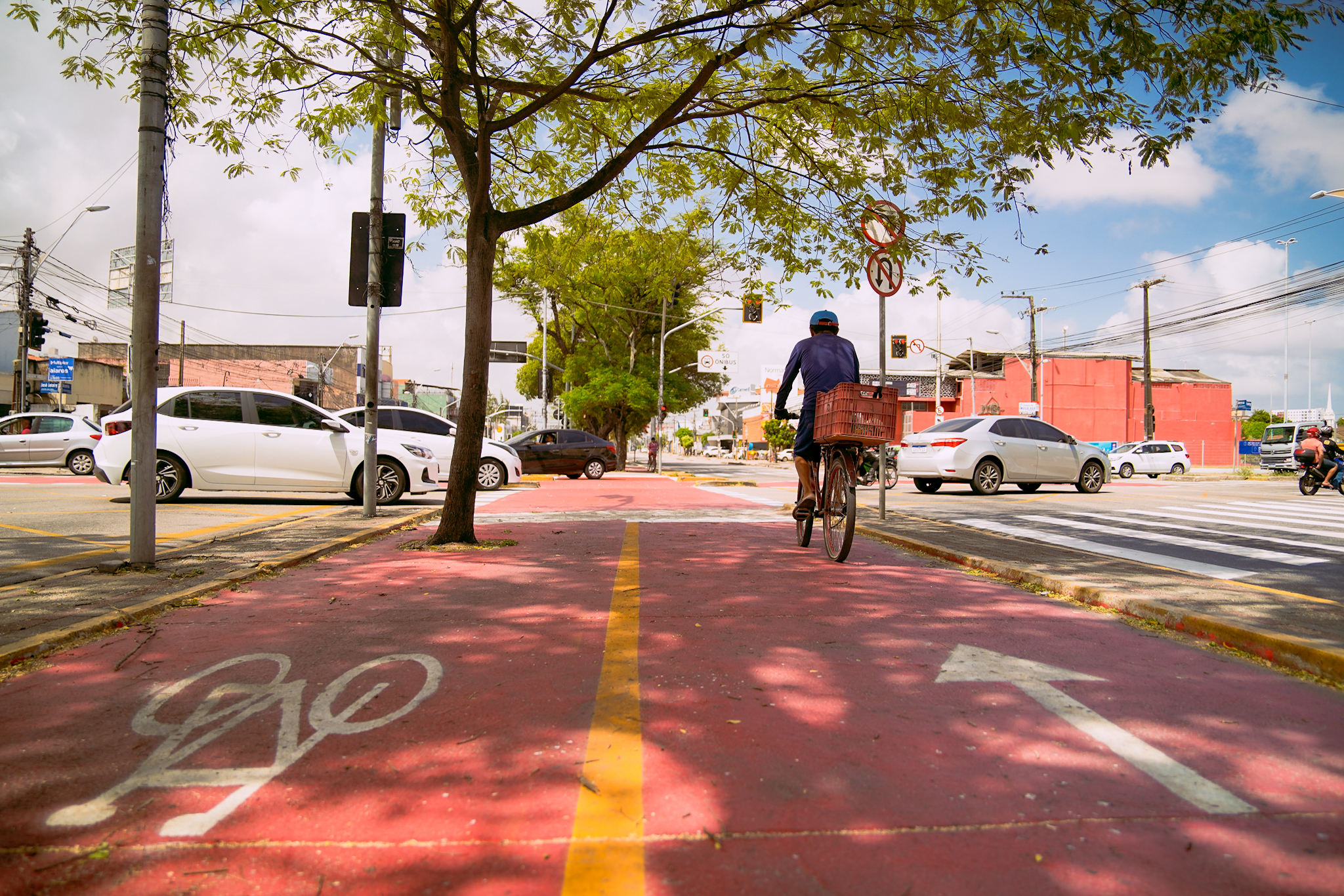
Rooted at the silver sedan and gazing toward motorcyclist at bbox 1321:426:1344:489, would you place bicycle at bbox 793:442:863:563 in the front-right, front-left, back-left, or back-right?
back-right

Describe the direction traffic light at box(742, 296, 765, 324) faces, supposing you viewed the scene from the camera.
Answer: facing the viewer

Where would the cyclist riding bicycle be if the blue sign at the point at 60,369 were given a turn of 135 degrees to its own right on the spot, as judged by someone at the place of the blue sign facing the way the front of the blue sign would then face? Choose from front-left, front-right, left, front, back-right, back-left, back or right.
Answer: back-left

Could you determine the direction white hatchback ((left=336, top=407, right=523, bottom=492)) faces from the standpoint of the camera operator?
facing to the right of the viewer

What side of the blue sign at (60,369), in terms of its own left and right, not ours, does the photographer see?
front

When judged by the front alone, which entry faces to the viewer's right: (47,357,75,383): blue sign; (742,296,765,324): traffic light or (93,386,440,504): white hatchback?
the white hatchback

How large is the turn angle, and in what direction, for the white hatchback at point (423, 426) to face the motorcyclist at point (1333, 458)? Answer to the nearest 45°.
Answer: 0° — it already faces them

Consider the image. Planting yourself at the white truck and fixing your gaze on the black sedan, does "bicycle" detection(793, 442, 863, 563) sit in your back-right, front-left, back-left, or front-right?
front-left

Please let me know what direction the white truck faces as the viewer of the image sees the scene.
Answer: facing the viewer and to the left of the viewer

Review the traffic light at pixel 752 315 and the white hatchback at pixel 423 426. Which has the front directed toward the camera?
the traffic light

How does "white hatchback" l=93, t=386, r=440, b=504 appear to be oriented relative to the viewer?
to the viewer's right

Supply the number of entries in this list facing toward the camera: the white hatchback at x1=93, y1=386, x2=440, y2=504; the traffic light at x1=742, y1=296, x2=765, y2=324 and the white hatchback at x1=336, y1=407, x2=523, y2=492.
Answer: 1

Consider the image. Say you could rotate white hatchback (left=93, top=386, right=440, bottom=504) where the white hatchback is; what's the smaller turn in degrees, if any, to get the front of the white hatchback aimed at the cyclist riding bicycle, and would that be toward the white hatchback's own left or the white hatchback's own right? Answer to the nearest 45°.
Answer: approximately 45° to the white hatchback's own right

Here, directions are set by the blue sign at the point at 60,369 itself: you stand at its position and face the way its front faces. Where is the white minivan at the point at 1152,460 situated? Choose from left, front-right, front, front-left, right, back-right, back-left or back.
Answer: front-left

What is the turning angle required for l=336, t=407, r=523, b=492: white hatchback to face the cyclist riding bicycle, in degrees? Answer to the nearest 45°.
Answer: approximately 90° to its right

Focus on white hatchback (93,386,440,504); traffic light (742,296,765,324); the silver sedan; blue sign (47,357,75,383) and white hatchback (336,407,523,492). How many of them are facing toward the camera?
2

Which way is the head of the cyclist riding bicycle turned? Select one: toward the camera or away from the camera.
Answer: away from the camera

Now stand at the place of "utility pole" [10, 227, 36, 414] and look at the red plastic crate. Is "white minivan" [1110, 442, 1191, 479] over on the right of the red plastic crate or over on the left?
left

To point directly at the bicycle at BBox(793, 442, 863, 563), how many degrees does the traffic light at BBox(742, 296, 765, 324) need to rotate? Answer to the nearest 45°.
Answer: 0° — it already faces it
